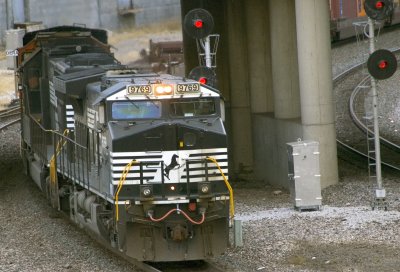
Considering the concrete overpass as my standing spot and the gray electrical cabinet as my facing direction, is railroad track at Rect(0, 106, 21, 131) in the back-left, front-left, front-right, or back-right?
back-right

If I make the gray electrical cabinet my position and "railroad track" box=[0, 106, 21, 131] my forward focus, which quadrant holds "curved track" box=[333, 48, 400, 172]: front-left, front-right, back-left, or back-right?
front-right

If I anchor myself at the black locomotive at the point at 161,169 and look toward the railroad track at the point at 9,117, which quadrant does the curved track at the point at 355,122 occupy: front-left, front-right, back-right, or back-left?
front-right

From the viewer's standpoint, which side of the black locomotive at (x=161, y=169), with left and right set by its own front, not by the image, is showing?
front

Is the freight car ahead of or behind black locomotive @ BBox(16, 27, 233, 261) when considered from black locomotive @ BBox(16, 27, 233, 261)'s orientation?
behind

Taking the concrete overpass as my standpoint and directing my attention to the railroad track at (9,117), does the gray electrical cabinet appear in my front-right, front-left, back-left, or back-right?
back-left

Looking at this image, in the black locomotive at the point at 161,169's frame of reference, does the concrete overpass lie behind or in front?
behind

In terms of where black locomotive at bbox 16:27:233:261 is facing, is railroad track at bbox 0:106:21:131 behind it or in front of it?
behind
